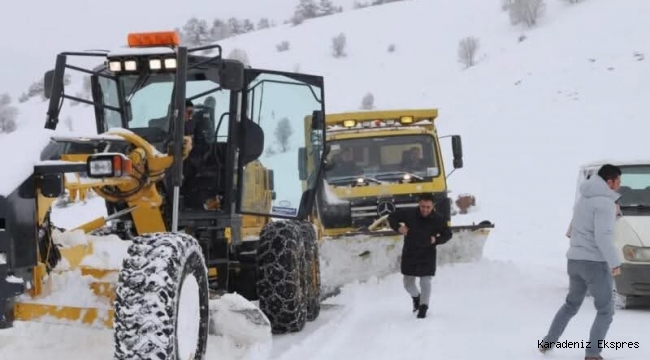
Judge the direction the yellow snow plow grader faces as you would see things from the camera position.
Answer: facing the viewer and to the left of the viewer

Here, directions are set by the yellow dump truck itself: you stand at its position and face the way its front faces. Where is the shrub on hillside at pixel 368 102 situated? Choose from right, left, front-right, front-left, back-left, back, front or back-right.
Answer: back

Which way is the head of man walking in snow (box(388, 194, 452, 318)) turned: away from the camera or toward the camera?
toward the camera

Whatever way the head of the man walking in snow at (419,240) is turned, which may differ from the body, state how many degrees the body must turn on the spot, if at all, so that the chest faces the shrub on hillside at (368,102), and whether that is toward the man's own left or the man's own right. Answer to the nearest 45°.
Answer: approximately 180°

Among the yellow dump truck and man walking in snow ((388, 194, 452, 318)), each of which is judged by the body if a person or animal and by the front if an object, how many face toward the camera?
2

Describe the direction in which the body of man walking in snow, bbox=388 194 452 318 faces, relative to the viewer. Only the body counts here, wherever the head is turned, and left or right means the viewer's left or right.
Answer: facing the viewer

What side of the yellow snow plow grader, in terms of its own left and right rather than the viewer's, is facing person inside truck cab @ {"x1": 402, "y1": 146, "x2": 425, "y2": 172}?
back

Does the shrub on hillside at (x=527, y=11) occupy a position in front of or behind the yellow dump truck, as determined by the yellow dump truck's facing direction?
behind

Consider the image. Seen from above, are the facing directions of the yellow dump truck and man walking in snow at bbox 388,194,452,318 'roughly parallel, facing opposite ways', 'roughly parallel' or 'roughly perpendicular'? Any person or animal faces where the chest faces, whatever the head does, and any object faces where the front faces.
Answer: roughly parallel

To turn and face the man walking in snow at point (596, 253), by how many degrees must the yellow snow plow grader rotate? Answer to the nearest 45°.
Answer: approximately 135° to its left
